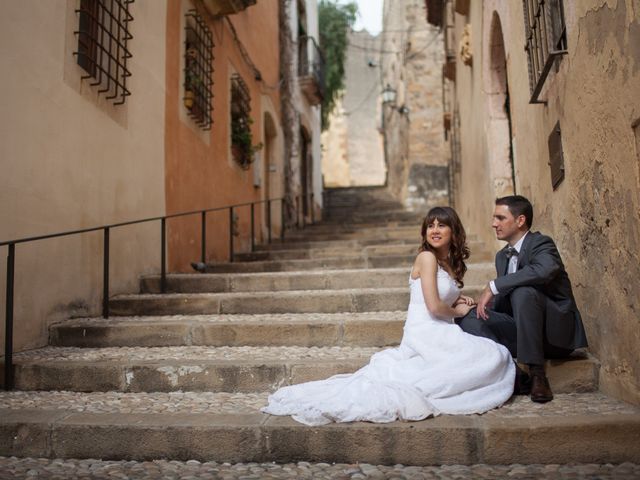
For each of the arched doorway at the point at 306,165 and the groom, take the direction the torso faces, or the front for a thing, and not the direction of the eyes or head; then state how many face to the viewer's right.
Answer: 1

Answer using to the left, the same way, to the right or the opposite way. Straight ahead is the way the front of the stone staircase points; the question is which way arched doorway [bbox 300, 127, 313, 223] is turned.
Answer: to the left

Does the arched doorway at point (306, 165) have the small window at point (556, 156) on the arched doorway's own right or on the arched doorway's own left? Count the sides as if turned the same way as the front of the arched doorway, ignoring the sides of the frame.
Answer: on the arched doorway's own right

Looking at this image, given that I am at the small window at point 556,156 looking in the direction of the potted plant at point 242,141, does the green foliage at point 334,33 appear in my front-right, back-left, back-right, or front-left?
front-right

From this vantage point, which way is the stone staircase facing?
toward the camera

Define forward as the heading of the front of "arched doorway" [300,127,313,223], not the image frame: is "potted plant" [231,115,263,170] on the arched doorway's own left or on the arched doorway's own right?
on the arched doorway's own right

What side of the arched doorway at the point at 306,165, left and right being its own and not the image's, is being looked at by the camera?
right

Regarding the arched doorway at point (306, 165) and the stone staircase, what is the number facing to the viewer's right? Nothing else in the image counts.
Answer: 1

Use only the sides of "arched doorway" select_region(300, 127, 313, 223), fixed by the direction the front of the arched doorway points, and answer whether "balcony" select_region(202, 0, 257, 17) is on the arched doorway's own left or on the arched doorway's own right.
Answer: on the arched doorway's own right

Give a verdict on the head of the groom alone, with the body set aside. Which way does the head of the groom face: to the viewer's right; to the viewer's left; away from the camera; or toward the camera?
to the viewer's left

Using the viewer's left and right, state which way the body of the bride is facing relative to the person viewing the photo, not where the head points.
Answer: facing the viewer and to the right of the viewer

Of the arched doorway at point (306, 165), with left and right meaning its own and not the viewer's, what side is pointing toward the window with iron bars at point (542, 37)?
right

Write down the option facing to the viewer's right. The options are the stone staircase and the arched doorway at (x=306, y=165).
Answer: the arched doorway
